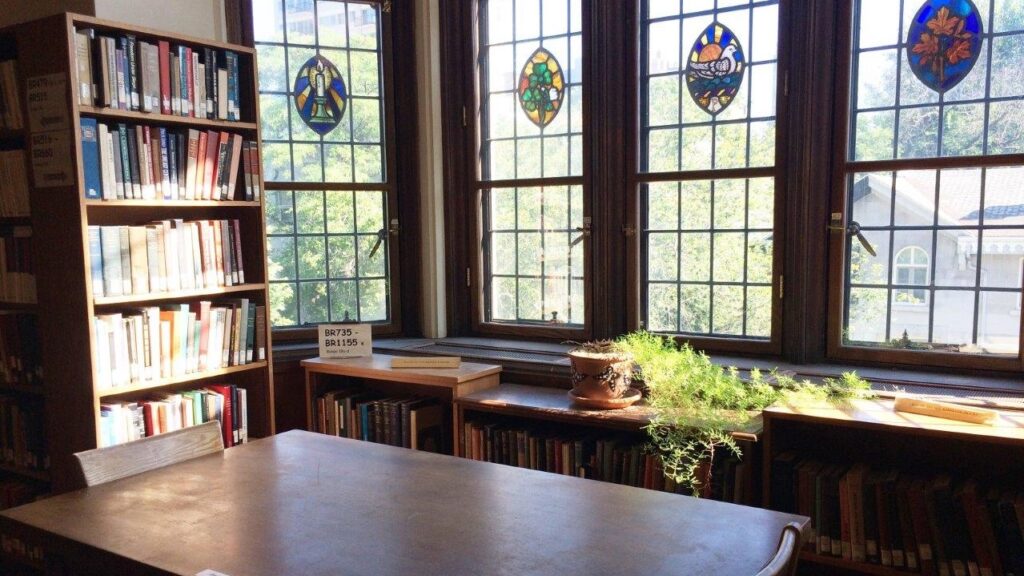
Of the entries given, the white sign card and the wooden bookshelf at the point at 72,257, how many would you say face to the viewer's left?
0

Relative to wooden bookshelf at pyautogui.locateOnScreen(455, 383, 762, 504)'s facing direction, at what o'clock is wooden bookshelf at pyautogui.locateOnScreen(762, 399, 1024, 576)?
wooden bookshelf at pyautogui.locateOnScreen(762, 399, 1024, 576) is roughly at 8 o'clock from wooden bookshelf at pyautogui.locateOnScreen(455, 383, 762, 504).

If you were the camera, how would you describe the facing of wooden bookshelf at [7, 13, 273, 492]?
facing the viewer and to the right of the viewer

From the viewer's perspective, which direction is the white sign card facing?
toward the camera

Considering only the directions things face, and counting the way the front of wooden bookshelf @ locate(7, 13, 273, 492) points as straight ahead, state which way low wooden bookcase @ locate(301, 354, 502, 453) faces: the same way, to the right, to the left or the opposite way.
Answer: to the right

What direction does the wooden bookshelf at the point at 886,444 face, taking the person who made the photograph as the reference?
facing the viewer and to the left of the viewer

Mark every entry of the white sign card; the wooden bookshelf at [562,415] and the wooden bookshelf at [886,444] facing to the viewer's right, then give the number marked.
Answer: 0

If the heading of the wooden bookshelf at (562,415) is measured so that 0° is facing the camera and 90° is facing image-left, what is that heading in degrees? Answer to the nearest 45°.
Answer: approximately 45°

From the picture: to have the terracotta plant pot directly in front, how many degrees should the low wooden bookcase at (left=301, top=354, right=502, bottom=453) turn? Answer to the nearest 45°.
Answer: approximately 90° to its left
